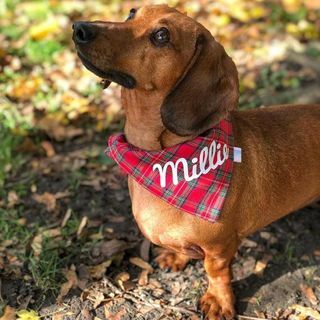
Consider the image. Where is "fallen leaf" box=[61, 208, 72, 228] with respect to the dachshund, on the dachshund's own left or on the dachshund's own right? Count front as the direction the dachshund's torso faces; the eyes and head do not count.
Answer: on the dachshund's own right

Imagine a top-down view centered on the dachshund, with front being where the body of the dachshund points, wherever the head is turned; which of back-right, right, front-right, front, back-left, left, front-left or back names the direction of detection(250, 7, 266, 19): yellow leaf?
back-right

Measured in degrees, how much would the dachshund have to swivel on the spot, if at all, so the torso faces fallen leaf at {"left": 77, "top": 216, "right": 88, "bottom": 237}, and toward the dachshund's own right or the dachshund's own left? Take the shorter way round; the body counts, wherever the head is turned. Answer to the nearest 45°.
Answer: approximately 90° to the dachshund's own right

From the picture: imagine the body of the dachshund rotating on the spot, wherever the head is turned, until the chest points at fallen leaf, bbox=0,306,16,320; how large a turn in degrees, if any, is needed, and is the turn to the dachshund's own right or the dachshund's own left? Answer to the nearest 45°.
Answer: approximately 45° to the dachshund's own right

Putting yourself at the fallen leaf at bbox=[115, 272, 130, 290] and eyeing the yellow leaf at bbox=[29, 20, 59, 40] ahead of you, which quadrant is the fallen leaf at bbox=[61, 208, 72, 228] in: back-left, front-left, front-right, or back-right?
front-left

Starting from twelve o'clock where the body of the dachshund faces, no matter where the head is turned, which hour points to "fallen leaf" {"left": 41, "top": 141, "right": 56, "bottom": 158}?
The fallen leaf is roughly at 3 o'clock from the dachshund.

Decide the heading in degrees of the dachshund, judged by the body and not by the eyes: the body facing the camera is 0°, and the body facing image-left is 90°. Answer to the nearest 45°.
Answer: approximately 45°
